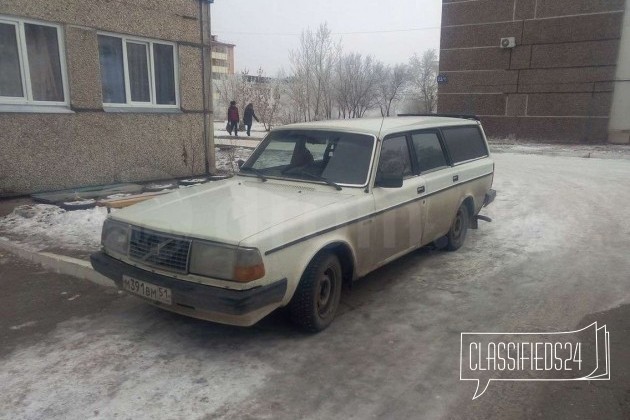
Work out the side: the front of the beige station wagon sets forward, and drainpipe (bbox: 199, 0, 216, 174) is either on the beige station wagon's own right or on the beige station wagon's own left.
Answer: on the beige station wagon's own right

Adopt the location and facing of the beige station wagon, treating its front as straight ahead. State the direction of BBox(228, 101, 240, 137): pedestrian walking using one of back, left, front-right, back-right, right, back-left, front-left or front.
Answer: back-right

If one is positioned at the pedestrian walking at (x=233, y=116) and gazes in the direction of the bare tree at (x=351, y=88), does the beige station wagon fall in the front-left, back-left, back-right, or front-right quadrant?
back-right

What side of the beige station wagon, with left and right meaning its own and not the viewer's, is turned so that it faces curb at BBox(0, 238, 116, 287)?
right

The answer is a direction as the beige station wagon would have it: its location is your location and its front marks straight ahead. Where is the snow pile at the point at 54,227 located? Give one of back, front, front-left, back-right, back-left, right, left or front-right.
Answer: right

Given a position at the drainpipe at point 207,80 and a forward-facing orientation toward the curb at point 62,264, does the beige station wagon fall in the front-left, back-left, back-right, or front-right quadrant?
front-left

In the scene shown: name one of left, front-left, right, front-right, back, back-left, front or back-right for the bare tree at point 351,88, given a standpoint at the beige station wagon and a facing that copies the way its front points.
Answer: back-right

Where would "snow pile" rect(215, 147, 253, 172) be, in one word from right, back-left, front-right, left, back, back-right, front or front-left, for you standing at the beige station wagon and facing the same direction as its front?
back-right

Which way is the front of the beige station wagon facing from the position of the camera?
facing the viewer and to the left of the viewer

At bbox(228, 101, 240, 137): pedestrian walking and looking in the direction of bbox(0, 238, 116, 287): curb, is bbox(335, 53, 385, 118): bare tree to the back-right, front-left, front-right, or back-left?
back-left
